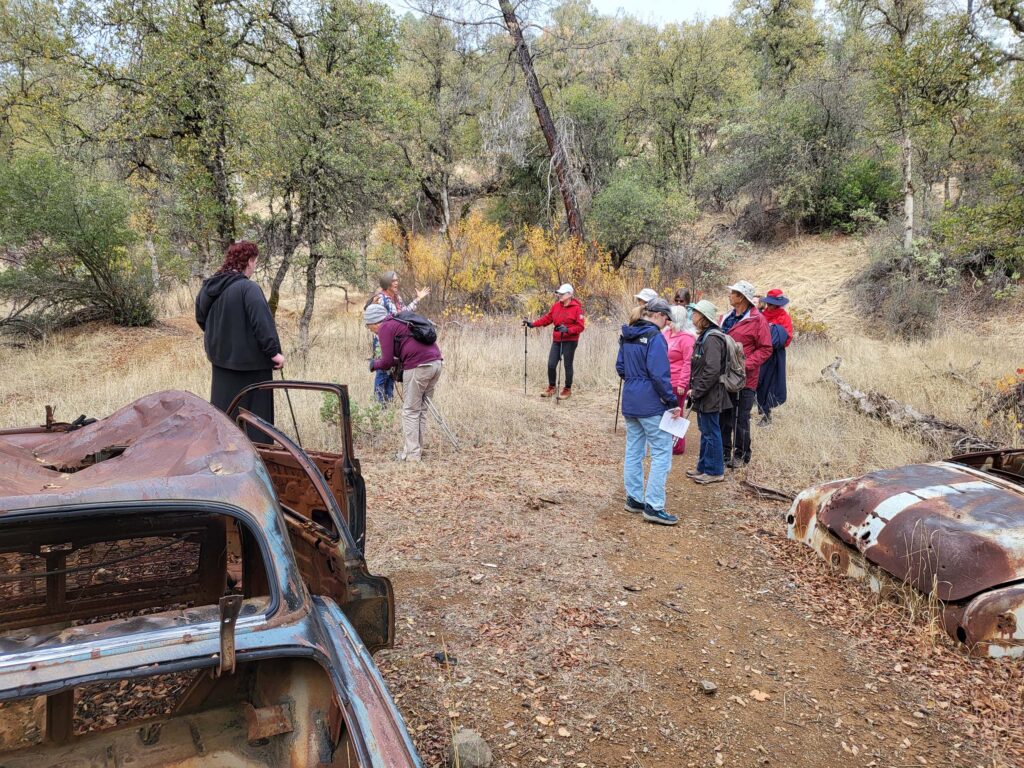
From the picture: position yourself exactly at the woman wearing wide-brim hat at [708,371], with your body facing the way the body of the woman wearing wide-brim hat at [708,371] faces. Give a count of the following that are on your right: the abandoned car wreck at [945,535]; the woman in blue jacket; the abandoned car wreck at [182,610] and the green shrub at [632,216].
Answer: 1

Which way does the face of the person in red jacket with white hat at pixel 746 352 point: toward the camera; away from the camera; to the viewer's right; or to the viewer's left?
to the viewer's left

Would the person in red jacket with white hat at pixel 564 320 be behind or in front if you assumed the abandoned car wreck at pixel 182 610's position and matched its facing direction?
in front

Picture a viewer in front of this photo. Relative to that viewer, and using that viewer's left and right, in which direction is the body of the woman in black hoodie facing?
facing away from the viewer and to the right of the viewer

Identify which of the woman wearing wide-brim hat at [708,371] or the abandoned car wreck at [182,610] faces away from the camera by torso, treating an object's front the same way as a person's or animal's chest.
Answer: the abandoned car wreck

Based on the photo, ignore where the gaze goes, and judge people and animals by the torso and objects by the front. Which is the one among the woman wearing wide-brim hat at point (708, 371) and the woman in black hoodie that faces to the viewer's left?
the woman wearing wide-brim hat

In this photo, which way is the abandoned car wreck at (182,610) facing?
away from the camera

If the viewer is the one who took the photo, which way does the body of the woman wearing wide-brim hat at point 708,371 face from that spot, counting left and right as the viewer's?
facing to the left of the viewer

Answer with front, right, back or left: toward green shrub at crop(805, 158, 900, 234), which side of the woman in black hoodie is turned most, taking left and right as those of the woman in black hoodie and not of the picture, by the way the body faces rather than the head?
front
